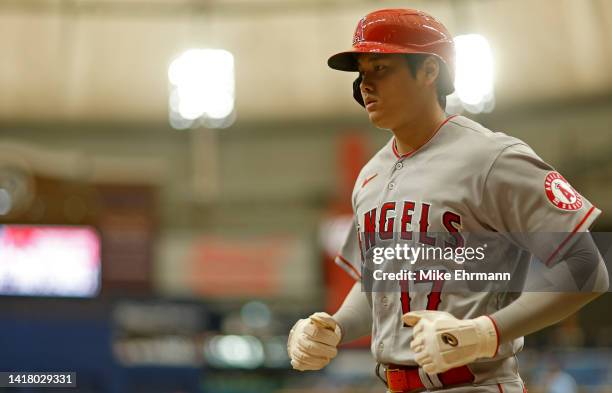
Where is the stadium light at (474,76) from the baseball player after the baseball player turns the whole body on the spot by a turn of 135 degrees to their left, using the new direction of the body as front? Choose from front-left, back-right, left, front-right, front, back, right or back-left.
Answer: left

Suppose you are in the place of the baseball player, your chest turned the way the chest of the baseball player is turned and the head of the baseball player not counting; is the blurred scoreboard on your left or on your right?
on your right

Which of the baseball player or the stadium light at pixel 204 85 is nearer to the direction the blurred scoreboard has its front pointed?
the baseball player

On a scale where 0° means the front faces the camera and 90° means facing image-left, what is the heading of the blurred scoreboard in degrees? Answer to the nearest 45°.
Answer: approximately 0°

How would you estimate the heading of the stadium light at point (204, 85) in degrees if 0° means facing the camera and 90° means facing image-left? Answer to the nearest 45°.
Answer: approximately 0°

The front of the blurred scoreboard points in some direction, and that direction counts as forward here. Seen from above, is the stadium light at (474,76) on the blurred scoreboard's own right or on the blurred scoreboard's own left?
on the blurred scoreboard's own left

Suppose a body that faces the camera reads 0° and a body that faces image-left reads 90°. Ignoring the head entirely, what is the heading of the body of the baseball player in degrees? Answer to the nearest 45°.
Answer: approximately 45°
